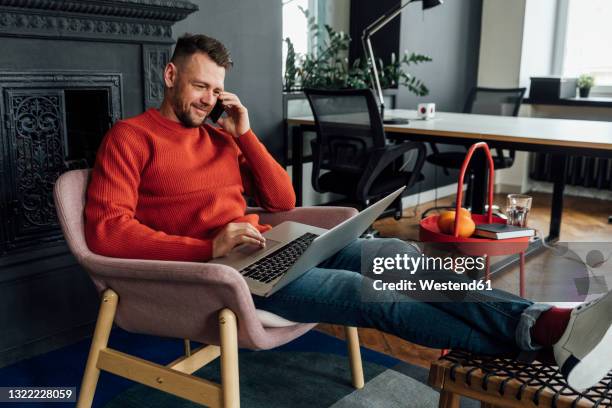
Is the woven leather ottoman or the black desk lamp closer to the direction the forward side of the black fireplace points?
the woven leather ottoman

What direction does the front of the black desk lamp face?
to the viewer's right

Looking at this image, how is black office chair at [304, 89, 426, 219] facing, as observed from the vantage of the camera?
facing away from the viewer and to the right of the viewer

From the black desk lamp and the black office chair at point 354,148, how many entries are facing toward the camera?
0

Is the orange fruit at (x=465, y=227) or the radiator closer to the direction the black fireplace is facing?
the orange fruit

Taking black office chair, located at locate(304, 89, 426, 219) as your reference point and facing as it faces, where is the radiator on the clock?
The radiator is roughly at 12 o'clock from the black office chair.

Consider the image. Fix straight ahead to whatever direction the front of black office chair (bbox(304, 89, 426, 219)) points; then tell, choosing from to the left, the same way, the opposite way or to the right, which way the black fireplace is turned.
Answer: to the right

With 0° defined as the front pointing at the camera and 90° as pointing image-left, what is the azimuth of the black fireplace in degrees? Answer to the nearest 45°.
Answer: approximately 315°

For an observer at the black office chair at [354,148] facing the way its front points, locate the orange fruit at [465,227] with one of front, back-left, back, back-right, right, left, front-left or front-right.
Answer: back-right

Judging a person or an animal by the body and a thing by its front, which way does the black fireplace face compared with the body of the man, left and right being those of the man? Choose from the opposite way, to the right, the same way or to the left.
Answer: the same way

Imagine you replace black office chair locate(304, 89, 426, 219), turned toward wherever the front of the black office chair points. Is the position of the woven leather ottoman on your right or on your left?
on your right

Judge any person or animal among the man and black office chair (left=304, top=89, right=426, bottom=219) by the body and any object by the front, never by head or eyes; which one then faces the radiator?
the black office chair

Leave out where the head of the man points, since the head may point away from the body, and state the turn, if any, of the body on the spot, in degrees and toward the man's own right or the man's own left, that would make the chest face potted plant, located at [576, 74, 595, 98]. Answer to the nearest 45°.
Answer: approximately 90° to the man's own left

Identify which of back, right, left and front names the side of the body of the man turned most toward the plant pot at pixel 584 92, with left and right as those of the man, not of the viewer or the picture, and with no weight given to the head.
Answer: left

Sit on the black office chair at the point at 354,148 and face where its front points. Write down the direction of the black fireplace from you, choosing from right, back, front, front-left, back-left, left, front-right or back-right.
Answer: back

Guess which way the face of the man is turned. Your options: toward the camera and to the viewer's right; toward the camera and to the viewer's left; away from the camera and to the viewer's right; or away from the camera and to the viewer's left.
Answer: toward the camera and to the viewer's right
